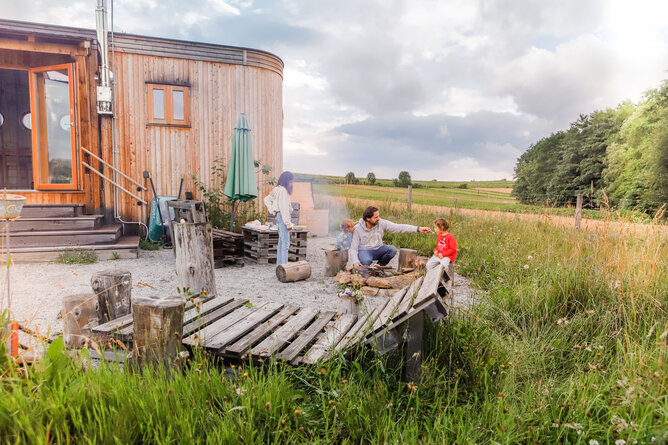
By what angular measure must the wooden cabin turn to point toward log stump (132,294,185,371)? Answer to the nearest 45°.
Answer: approximately 45° to its right

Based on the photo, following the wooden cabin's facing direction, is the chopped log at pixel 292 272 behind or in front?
in front

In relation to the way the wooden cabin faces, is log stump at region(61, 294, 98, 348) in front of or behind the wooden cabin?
in front

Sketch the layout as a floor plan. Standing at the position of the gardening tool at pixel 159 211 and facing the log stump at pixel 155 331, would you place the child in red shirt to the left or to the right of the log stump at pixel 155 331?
left

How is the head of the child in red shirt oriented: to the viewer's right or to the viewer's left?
to the viewer's left

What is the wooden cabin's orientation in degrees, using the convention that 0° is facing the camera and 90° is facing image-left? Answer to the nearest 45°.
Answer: approximately 315°
